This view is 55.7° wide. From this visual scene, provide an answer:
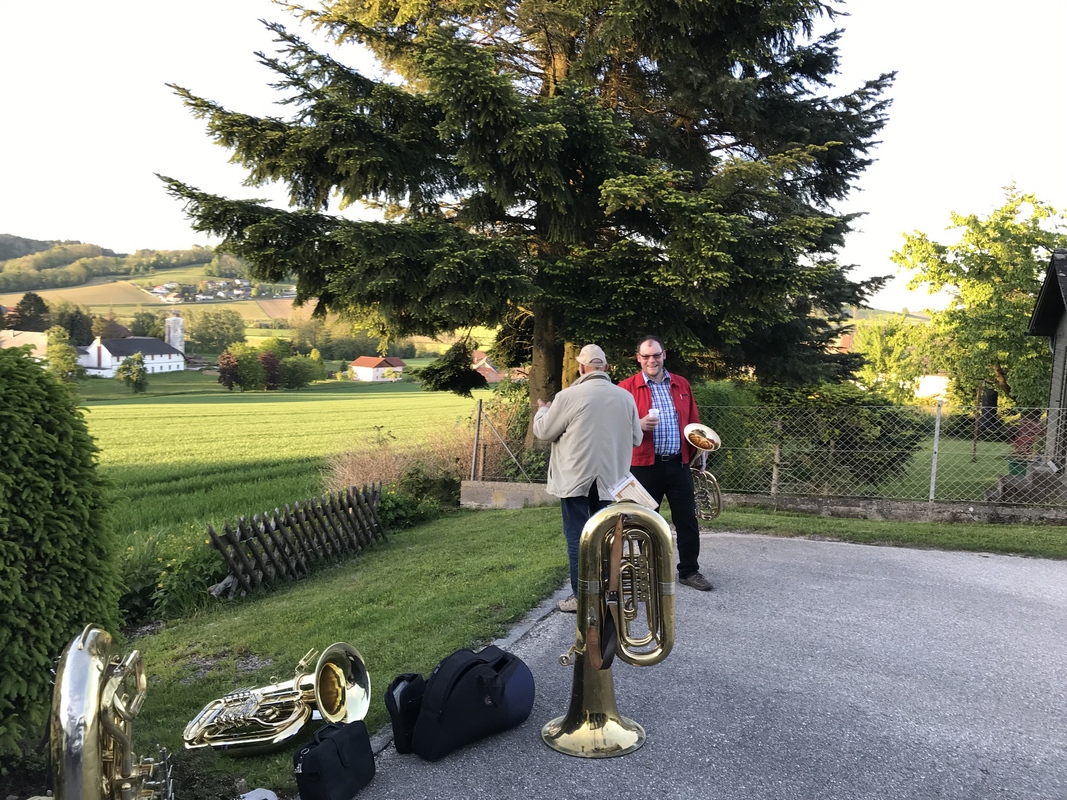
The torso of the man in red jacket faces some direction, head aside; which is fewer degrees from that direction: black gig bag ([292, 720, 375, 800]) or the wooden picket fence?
the black gig bag

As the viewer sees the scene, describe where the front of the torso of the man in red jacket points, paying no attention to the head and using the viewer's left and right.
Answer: facing the viewer

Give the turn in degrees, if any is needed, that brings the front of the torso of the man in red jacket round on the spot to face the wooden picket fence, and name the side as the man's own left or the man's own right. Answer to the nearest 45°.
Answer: approximately 135° to the man's own right

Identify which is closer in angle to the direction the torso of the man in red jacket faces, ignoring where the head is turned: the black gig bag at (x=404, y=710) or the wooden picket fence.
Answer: the black gig bag

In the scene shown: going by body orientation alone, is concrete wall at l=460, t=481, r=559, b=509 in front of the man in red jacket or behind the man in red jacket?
behind

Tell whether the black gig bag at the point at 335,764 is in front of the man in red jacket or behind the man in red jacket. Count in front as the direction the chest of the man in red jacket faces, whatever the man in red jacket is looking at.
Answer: in front

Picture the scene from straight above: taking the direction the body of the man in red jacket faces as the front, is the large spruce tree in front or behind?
behind

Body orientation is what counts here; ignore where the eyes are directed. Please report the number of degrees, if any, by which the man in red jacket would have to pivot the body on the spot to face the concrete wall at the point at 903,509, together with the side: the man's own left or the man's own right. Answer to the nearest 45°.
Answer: approximately 135° to the man's own left

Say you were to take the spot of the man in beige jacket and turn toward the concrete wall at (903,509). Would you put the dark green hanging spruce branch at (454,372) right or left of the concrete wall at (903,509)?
left

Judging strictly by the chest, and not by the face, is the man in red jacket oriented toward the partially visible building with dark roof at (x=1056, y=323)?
no

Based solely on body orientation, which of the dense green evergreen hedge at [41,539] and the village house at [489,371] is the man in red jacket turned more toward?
the dense green evergreen hedge

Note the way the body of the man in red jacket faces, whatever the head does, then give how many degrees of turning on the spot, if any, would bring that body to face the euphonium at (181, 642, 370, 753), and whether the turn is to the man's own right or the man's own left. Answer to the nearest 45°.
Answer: approximately 45° to the man's own right

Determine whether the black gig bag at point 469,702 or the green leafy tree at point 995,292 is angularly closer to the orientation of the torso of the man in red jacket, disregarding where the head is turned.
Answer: the black gig bag

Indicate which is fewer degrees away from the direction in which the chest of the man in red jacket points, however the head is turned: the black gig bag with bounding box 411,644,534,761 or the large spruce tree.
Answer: the black gig bag
